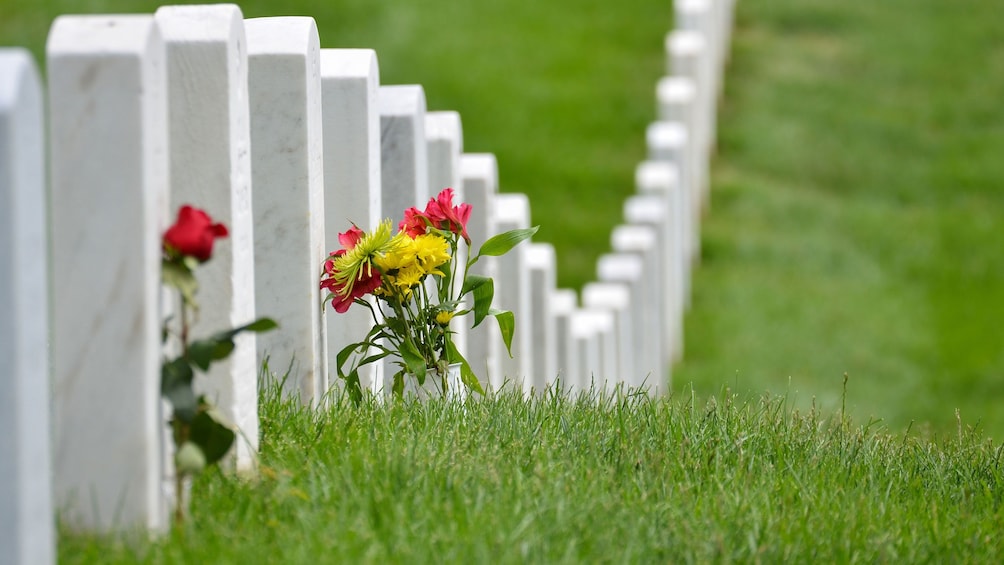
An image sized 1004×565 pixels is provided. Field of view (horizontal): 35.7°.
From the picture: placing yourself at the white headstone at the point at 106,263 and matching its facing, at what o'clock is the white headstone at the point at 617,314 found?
the white headstone at the point at 617,314 is roughly at 10 o'clock from the white headstone at the point at 106,263.

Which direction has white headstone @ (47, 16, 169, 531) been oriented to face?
to the viewer's right

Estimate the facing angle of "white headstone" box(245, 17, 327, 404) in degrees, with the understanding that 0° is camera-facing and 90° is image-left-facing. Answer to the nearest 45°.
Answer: approximately 270°

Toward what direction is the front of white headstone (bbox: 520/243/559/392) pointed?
to the viewer's right

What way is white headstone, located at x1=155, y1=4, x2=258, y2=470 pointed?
to the viewer's right

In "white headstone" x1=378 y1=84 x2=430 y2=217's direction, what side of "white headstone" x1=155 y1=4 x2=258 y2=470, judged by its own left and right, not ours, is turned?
left
